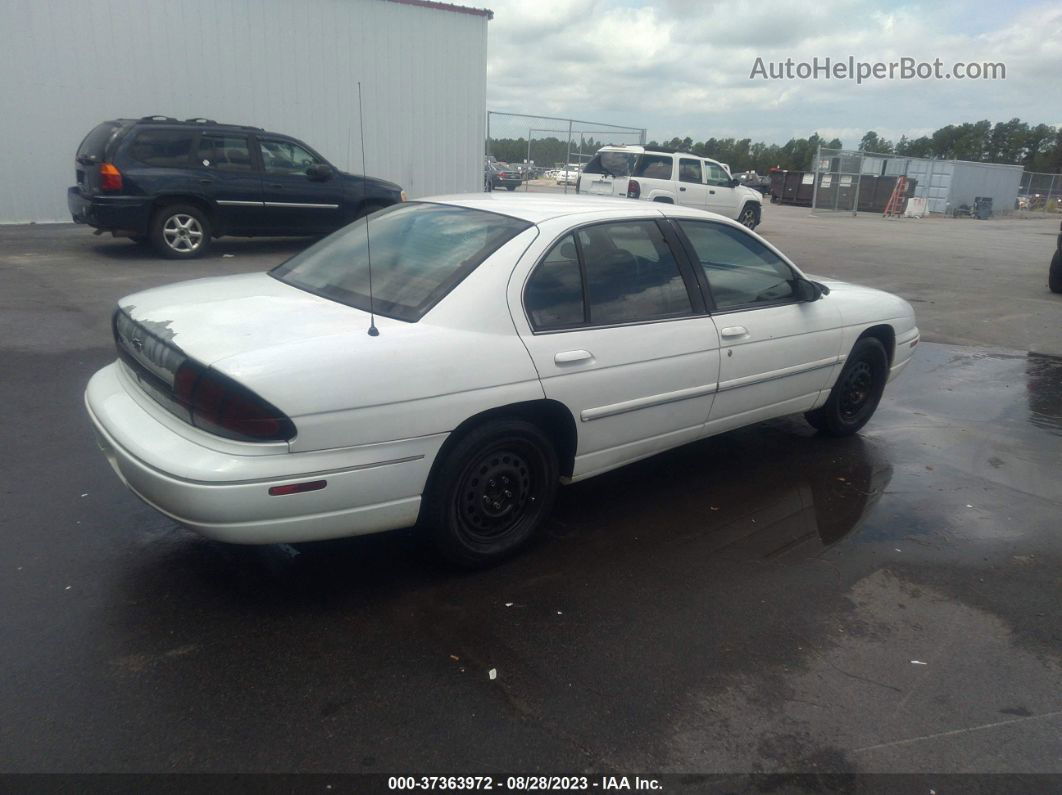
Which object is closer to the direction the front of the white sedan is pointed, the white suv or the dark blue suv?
the white suv

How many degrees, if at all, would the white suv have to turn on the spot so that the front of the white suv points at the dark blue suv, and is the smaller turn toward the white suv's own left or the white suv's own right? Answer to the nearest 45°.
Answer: approximately 180°

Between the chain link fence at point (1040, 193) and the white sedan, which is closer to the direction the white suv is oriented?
the chain link fence

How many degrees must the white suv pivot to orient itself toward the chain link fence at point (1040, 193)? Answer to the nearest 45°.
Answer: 0° — it already faces it

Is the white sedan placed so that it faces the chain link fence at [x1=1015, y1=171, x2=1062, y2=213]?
yes

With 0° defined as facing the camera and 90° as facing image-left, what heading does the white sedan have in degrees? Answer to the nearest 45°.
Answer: approximately 225°

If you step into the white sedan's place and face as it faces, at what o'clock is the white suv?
The white suv is roughly at 11 o'clock from the white sedan.

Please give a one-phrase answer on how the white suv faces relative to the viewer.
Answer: facing away from the viewer and to the right of the viewer
